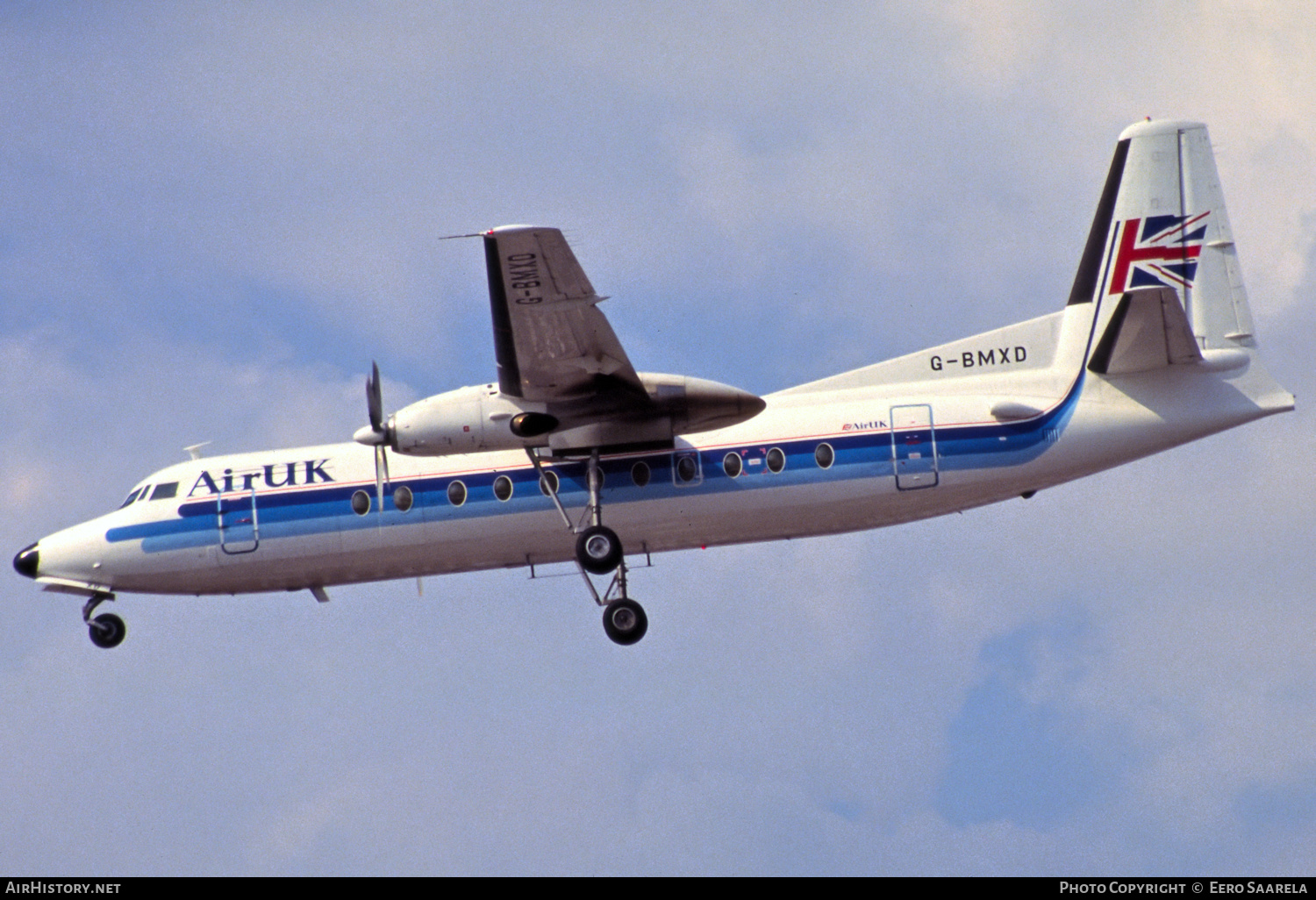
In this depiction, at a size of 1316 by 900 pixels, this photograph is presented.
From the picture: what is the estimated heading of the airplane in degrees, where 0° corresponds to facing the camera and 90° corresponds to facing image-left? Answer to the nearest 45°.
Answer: approximately 90°
